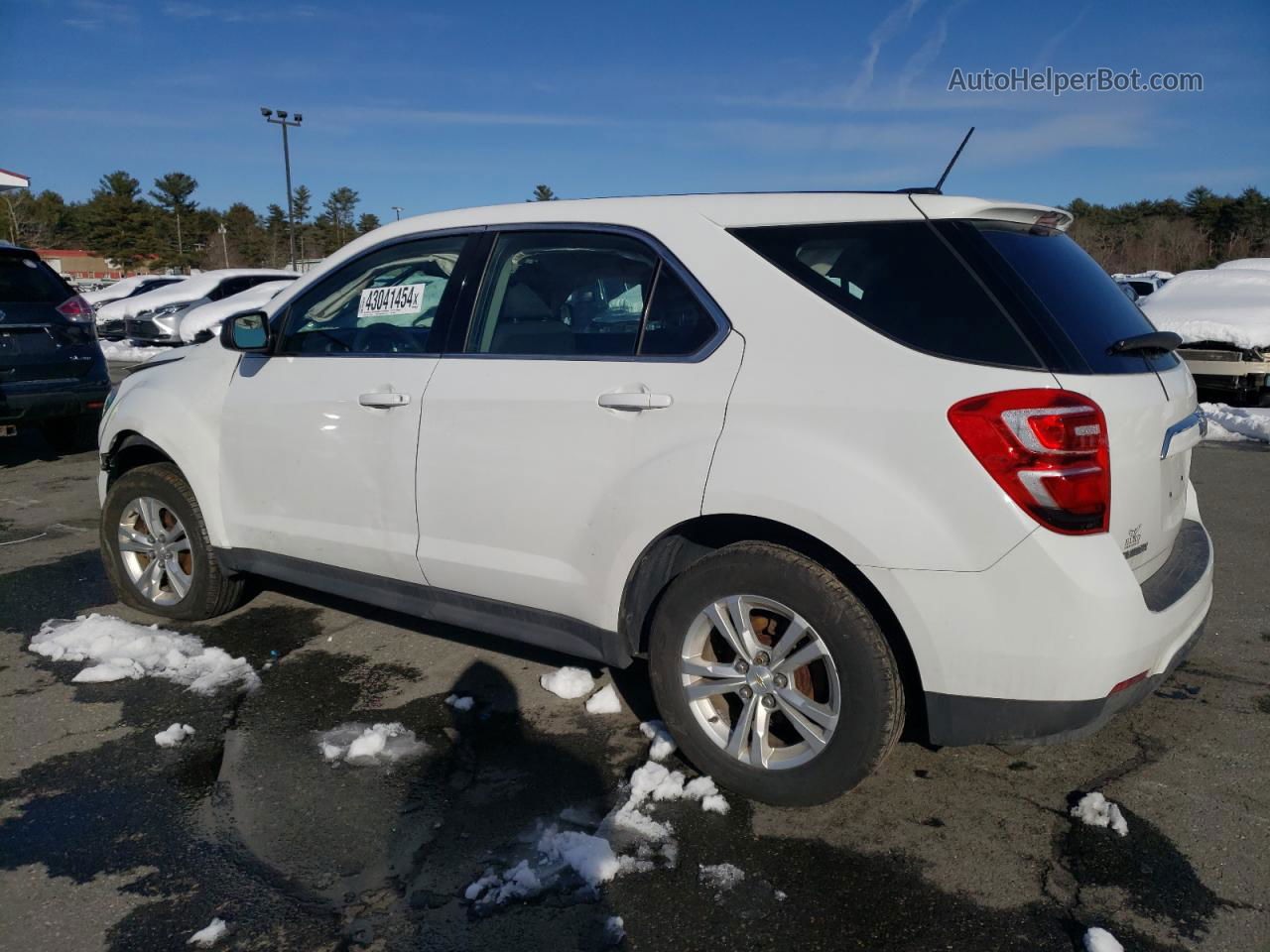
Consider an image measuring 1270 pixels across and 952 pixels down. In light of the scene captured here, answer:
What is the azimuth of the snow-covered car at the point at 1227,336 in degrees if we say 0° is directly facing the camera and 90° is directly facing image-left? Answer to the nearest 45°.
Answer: approximately 0°

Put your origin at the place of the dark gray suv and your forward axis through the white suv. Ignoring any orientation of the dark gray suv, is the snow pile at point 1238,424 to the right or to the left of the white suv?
left

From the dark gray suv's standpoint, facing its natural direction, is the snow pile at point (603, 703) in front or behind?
behind

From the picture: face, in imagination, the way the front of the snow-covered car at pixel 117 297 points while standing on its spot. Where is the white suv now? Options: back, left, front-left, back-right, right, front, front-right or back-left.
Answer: front-left

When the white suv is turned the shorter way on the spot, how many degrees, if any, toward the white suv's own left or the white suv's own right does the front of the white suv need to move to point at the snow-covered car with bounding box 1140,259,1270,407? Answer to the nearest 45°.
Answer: approximately 90° to the white suv's own right

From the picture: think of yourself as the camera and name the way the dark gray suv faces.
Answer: facing away from the viewer

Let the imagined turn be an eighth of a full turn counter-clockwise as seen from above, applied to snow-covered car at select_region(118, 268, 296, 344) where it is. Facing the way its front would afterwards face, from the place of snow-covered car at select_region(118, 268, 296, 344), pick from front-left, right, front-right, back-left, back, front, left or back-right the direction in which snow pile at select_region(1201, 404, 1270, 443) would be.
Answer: front-left

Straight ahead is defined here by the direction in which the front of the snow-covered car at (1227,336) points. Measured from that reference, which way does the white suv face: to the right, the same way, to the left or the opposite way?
to the right

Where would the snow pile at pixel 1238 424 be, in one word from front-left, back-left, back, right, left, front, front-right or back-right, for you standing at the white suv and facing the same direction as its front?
right

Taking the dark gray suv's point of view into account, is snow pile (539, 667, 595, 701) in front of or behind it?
behind

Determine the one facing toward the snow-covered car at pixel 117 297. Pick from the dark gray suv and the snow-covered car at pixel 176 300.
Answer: the dark gray suv
